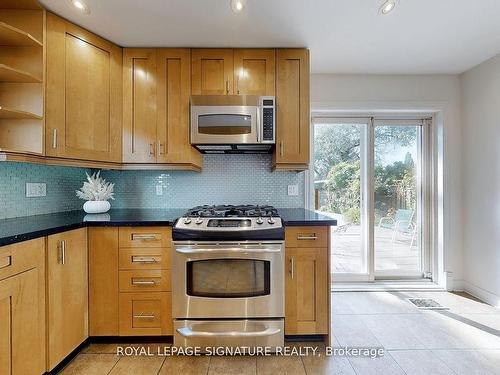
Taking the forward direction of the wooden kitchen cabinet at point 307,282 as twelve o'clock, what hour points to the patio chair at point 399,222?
The patio chair is roughly at 7 o'clock from the wooden kitchen cabinet.

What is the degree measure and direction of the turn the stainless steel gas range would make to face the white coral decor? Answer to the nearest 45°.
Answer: approximately 135° to its right

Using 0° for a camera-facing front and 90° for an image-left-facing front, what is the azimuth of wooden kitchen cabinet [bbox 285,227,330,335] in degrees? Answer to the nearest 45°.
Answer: approximately 0°

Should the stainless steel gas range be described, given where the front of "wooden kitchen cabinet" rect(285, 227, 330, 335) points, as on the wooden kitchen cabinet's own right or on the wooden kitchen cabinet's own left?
on the wooden kitchen cabinet's own right

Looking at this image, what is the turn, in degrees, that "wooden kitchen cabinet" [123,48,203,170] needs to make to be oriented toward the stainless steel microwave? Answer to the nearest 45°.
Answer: approximately 45° to its left

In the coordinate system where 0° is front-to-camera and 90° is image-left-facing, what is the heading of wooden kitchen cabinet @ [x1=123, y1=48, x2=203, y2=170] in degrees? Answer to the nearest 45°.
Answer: approximately 0°
